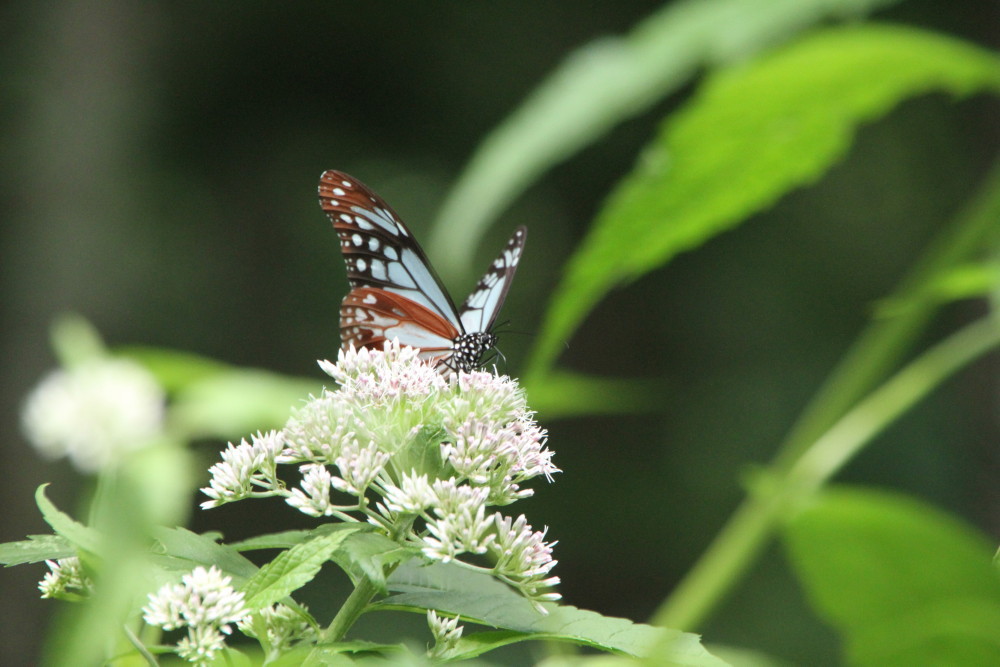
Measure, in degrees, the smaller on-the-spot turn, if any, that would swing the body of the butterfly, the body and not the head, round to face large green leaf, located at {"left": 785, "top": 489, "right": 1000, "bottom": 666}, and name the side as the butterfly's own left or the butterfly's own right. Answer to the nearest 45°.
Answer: approximately 45° to the butterfly's own right

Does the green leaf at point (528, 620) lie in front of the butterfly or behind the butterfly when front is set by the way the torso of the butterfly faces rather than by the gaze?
in front

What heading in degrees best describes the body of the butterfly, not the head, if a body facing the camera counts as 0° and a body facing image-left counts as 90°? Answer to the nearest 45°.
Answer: approximately 315°

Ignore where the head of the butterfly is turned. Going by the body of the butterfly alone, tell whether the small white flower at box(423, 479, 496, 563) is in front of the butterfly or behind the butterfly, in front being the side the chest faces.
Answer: in front
